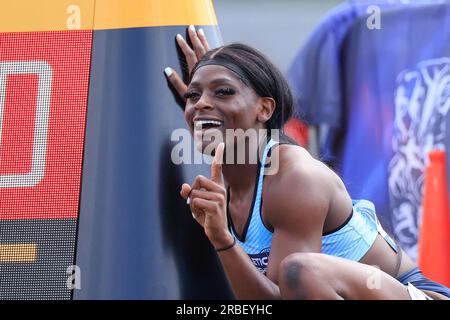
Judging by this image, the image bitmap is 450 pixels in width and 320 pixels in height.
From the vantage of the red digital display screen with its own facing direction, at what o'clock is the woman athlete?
The woman athlete is roughly at 9 o'clock from the red digital display screen.

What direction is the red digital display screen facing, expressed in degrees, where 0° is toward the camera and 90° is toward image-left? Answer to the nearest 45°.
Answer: approximately 0°

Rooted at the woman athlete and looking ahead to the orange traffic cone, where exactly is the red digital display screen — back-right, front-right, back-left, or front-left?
back-left

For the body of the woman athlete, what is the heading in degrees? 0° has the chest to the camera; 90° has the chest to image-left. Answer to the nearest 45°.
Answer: approximately 45°

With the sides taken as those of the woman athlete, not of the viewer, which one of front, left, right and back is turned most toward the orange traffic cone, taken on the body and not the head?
back

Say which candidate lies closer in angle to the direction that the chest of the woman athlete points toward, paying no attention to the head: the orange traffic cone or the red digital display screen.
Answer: the red digital display screen

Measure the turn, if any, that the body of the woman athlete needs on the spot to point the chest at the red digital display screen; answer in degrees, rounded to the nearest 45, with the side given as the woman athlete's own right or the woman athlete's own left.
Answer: approximately 45° to the woman athlete's own right
